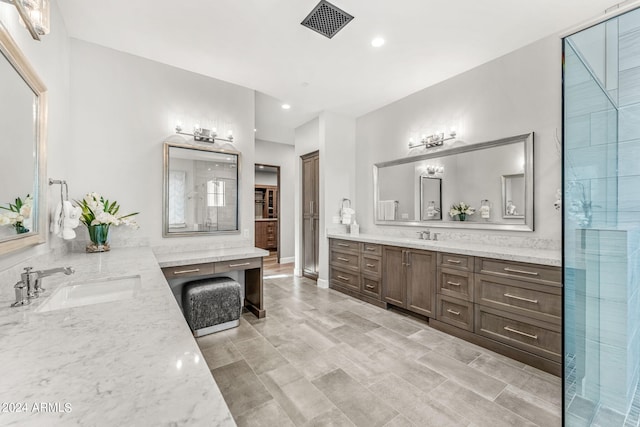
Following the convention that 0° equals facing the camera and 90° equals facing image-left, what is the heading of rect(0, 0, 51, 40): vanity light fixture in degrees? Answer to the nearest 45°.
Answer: approximately 270°

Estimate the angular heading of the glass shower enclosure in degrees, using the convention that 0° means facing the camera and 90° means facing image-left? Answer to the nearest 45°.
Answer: approximately 45°

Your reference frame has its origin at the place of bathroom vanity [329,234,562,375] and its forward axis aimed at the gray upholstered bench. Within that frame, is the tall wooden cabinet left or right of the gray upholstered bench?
right

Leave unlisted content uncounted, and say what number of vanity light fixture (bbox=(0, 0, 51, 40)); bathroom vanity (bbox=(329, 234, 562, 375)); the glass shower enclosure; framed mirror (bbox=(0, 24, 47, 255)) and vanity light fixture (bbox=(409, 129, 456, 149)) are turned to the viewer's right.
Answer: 2

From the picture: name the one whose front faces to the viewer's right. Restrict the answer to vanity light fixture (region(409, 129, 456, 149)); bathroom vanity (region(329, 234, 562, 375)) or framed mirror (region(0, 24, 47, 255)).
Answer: the framed mirror

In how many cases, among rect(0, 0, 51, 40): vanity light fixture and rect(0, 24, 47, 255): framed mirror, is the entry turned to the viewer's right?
2

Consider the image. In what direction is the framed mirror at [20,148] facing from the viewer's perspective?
to the viewer's right

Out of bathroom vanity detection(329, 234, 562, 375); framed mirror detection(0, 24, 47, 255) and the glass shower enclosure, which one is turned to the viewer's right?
the framed mirror

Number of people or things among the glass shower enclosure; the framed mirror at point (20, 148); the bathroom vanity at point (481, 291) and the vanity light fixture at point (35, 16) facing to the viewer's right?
2

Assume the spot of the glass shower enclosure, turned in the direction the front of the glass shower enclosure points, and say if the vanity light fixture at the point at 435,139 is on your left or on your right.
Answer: on your right
